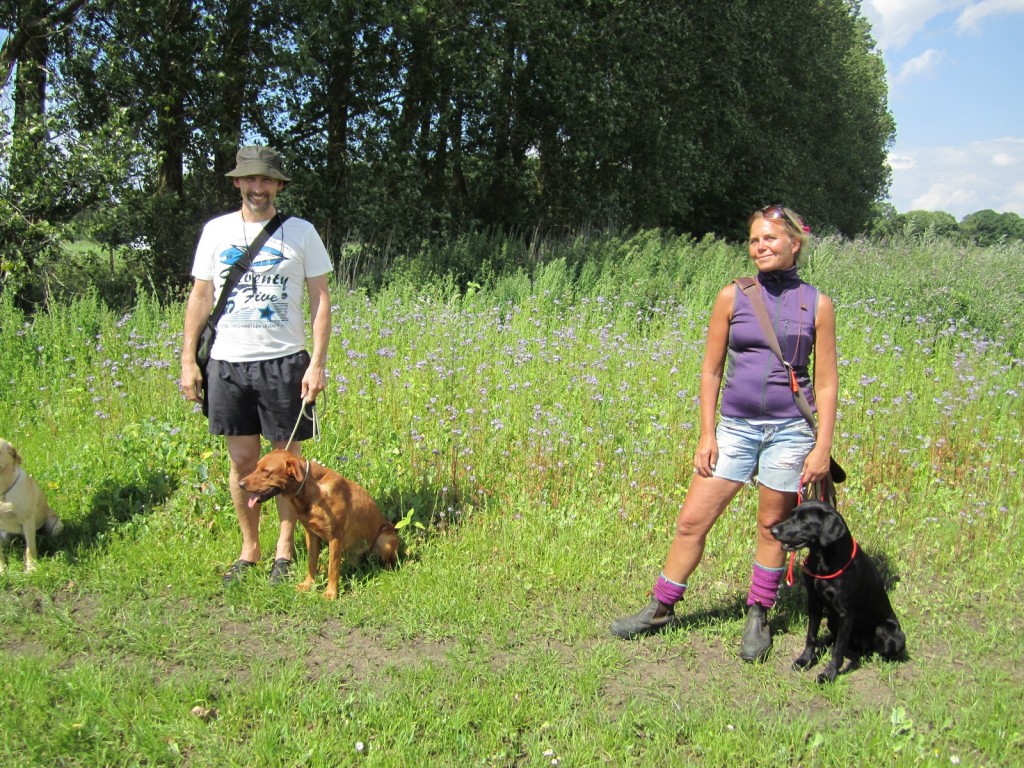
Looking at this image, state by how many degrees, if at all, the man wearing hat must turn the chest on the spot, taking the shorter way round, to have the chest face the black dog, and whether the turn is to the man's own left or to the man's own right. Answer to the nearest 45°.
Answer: approximately 45° to the man's own left

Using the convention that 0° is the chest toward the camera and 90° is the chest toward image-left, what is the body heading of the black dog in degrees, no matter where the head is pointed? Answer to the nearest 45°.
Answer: approximately 45°

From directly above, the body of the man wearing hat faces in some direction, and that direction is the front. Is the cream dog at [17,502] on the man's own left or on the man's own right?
on the man's own right

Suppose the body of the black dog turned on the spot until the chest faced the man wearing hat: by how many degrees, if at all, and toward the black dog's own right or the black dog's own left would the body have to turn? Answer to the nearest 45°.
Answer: approximately 45° to the black dog's own right

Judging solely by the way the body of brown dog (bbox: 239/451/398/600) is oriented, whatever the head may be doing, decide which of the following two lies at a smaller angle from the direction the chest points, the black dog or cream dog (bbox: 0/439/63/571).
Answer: the cream dog

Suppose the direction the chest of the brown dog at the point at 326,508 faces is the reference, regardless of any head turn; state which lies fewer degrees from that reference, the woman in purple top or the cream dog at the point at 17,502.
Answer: the cream dog

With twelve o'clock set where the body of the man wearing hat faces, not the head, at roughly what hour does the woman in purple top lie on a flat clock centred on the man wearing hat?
The woman in purple top is roughly at 10 o'clock from the man wearing hat.

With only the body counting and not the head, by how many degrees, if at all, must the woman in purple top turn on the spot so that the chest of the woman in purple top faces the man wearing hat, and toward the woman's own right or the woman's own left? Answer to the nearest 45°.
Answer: approximately 90° to the woman's own right

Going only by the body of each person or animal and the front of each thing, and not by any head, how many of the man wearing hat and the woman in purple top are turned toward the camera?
2
